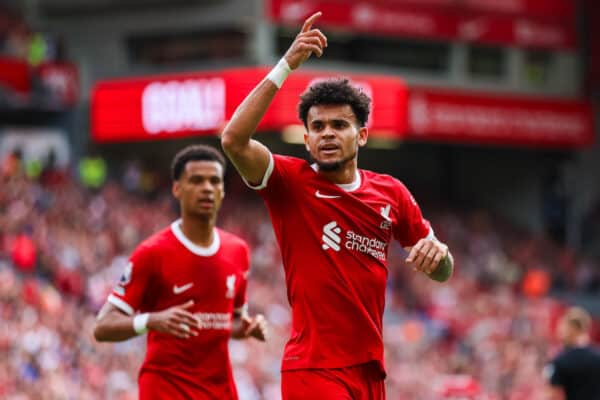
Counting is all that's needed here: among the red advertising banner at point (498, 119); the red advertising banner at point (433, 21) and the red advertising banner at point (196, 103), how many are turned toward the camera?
3

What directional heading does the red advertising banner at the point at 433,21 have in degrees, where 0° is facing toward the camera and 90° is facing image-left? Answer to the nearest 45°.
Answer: approximately 0°

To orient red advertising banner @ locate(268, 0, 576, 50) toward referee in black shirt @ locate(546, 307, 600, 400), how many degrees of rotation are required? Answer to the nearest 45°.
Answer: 0° — it already faces them

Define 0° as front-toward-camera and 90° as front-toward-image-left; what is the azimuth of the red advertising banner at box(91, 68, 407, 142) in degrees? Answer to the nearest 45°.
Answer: approximately 0°

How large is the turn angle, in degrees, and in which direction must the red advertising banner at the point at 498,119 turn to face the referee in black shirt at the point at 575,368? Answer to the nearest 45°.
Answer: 0° — it already faces them

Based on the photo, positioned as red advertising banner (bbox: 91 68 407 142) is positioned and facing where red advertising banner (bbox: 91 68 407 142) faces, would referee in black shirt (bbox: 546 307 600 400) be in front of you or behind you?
in front

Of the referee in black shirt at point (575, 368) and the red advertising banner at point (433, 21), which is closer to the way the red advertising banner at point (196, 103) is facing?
the referee in black shirt

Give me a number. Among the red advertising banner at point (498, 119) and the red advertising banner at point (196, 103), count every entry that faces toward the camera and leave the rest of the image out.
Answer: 2

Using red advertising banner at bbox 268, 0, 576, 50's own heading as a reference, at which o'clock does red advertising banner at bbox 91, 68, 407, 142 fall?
red advertising banner at bbox 91, 68, 407, 142 is roughly at 2 o'clock from red advertising banner at bbox 268, 0, 576, 50.
